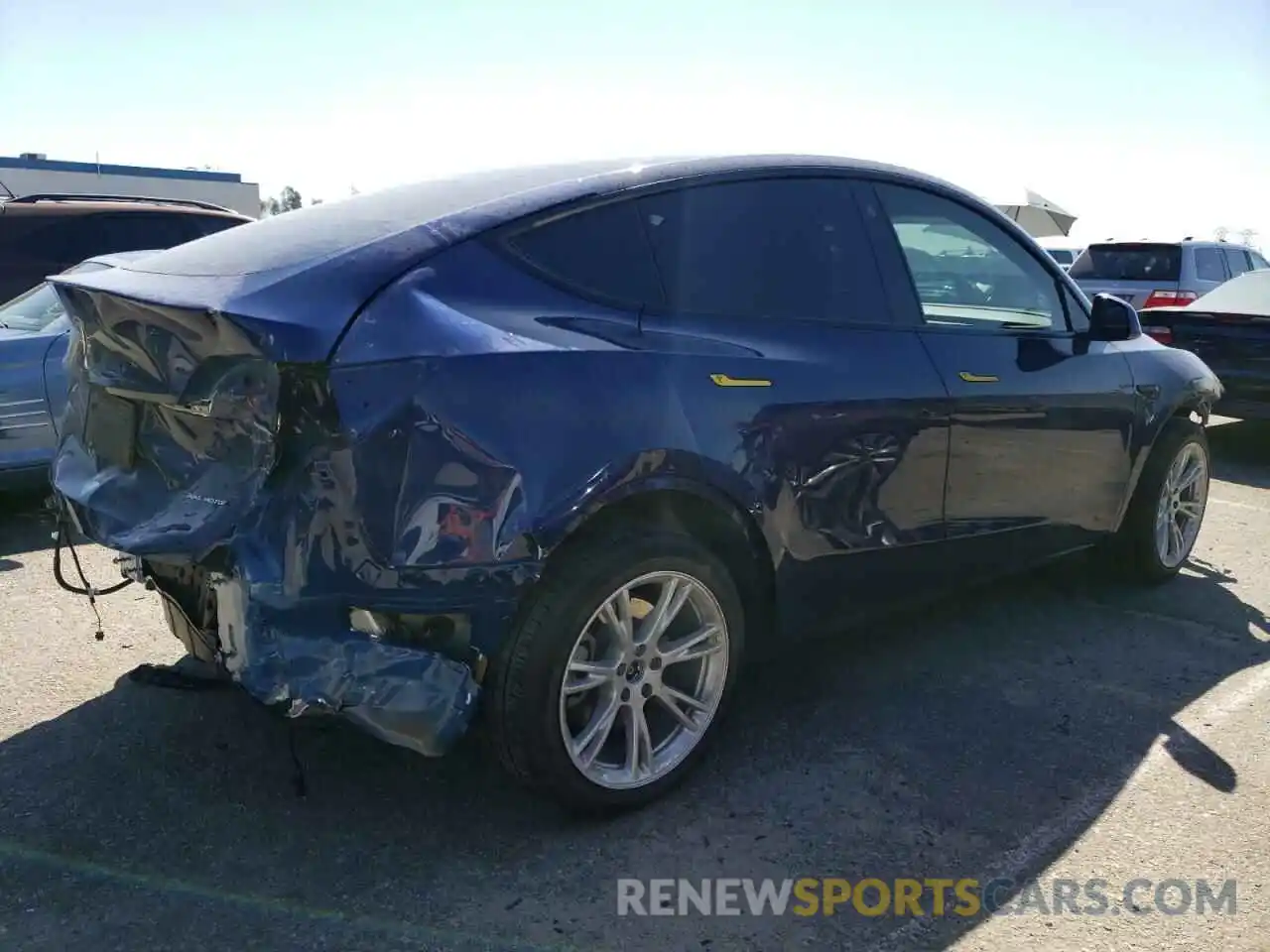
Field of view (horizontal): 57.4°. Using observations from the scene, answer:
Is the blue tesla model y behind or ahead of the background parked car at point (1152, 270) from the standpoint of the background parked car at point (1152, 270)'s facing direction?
behind

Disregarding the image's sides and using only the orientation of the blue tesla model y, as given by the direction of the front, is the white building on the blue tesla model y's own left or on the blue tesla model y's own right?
on the blue tesla model y's own left

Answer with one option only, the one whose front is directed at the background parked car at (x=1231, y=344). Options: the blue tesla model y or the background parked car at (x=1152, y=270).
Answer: the blue tesla model y

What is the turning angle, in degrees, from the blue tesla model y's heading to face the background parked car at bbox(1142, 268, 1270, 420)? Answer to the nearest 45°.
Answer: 0° — it already faces it

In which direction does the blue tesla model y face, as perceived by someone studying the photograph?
facing away from the viewer and to the right of the viewer

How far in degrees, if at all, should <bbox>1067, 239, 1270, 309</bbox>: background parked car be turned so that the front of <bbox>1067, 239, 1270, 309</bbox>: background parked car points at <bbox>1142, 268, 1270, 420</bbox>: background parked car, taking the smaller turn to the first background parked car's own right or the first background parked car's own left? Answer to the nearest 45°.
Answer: approximately 135° to the first background parked car's own right

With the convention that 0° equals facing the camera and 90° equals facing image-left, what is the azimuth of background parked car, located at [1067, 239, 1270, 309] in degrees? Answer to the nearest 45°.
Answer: approximately 225°

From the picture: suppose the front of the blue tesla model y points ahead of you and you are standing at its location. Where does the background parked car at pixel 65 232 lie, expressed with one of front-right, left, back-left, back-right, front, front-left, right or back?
left
